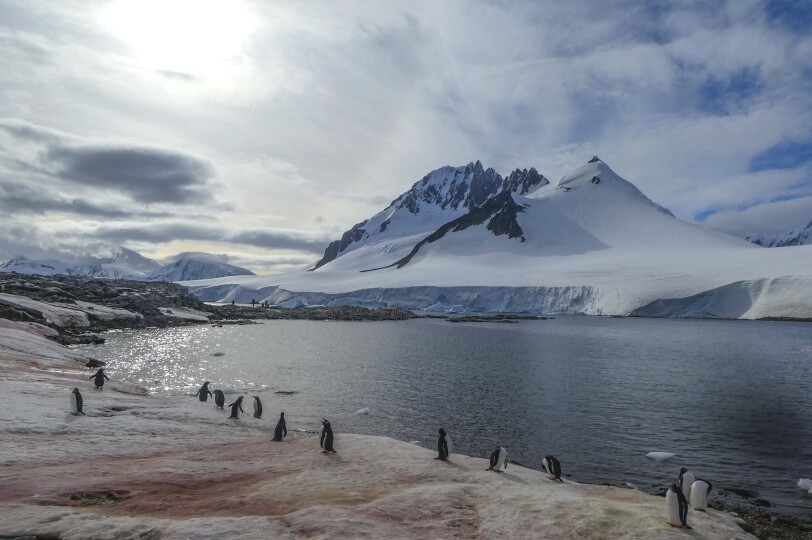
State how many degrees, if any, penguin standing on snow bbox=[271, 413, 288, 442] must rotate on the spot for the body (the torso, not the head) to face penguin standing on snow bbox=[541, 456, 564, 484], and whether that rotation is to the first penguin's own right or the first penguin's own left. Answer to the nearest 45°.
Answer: approximately 90° to the first penguin's own right

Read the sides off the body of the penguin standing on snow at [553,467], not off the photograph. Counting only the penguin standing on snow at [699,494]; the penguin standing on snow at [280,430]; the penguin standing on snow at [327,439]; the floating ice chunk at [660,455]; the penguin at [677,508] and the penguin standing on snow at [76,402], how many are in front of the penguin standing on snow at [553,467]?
3

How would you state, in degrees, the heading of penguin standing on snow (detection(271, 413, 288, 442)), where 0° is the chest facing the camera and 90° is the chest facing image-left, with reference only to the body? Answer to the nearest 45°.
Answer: approximately 225°

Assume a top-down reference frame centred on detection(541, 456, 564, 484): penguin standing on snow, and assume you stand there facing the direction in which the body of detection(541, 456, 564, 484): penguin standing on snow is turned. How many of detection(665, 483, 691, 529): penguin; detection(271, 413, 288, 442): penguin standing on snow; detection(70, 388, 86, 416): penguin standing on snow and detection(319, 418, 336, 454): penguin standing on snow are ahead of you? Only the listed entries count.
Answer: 3

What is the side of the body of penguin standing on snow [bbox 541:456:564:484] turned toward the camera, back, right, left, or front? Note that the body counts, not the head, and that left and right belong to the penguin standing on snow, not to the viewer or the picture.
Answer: left

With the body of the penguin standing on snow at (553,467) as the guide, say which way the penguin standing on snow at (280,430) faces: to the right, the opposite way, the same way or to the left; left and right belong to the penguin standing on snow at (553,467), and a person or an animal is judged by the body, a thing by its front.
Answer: to the right

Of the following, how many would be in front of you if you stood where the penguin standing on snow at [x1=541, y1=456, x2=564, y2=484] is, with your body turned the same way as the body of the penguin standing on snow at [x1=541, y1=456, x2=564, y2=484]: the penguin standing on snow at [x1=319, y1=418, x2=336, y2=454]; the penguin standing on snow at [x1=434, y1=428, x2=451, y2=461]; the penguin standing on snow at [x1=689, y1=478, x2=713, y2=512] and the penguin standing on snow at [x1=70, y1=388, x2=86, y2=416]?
3

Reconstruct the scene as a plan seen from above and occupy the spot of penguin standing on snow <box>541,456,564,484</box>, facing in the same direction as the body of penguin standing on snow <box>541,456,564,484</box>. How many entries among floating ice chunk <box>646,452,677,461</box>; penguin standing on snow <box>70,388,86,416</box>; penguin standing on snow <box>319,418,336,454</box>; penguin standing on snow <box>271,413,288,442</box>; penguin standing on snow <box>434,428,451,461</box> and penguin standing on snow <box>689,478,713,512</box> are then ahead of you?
4

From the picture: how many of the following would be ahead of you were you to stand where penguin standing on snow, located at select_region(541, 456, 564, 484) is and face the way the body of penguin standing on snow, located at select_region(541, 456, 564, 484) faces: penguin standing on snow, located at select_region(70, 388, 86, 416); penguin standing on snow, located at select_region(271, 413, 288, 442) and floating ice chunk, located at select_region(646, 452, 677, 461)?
2

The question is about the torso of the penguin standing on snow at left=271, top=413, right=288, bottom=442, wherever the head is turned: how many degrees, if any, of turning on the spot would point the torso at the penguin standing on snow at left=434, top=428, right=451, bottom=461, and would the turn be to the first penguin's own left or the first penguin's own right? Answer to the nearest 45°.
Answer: approximately 90° to the first penguin's own right
